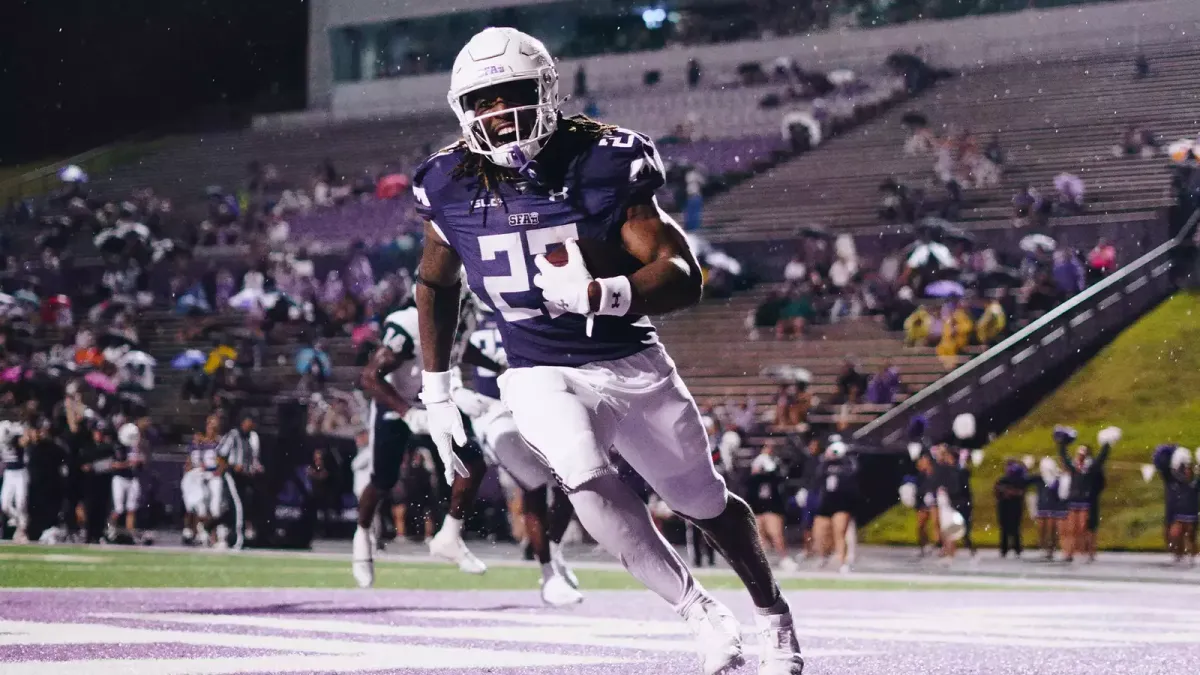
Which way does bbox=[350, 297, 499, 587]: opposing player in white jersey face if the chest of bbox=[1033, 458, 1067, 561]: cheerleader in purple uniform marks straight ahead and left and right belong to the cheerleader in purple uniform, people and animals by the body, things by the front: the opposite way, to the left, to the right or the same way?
to the left

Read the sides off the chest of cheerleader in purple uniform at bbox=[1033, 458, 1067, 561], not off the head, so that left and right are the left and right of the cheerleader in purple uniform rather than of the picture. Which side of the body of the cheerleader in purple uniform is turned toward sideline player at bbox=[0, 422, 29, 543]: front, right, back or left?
right

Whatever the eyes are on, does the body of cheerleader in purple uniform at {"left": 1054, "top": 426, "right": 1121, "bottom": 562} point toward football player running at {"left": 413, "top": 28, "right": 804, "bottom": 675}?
yes

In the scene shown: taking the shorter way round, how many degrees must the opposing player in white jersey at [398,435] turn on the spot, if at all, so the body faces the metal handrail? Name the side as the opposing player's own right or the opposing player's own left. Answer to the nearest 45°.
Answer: approximately 90° to the opposing player's own left

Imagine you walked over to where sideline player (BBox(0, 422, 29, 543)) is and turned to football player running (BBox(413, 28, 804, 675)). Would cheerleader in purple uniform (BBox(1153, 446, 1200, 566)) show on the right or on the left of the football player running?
left

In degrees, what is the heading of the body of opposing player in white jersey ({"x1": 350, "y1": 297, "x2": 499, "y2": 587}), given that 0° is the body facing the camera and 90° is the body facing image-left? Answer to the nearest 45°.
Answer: approximately 315°

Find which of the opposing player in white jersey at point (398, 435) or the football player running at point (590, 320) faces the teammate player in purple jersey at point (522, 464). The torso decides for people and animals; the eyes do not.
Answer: the opposing player in white jersey at point (398, 435)

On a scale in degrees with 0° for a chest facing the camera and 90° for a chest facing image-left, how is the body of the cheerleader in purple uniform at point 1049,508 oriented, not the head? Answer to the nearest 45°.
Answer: approximately 0°
